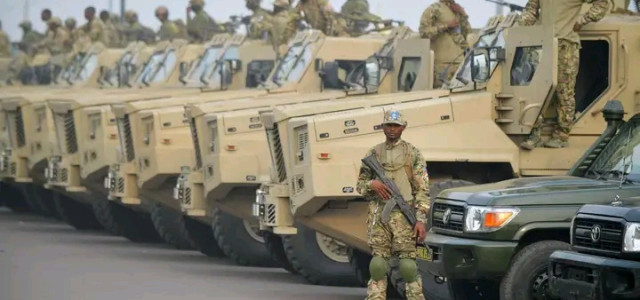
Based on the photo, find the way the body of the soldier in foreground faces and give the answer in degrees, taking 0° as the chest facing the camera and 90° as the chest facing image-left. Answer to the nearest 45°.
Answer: approximately 0°

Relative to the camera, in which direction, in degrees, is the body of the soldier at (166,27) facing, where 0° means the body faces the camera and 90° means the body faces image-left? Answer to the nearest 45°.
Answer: approximately 45°

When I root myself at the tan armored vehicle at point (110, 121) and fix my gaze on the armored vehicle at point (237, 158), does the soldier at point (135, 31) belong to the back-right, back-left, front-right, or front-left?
back-left

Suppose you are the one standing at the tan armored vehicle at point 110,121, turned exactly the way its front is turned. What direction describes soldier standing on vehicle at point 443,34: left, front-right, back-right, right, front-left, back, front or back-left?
left

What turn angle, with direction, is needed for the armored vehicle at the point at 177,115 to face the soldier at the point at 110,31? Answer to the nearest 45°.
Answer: approximately 135° to its right

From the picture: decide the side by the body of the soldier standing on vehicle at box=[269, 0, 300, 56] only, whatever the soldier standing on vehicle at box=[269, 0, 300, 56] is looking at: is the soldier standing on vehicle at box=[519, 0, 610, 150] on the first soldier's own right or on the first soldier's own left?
on the first soldier's own left
